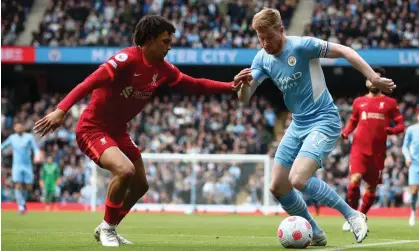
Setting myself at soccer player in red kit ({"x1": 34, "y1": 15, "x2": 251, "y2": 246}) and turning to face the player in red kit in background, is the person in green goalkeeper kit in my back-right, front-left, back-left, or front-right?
front-left

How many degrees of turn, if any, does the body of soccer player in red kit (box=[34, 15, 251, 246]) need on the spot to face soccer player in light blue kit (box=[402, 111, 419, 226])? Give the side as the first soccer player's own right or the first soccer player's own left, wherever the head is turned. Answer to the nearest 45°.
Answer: approximately 90° to the first soccer player's own left

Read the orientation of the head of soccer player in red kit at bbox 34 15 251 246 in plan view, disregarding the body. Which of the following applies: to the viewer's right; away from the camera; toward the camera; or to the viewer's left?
to the viewer's right

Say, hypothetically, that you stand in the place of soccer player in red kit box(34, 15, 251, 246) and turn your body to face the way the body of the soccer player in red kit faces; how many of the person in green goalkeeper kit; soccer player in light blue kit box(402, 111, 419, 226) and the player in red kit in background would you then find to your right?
0

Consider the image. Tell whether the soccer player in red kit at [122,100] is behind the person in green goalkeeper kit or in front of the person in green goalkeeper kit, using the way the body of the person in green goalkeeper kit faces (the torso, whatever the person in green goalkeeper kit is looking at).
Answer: in front

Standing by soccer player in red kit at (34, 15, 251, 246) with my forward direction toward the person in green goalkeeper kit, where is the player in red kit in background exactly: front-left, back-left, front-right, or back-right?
front-right

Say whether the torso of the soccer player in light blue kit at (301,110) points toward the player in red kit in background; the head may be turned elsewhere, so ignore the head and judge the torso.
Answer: no

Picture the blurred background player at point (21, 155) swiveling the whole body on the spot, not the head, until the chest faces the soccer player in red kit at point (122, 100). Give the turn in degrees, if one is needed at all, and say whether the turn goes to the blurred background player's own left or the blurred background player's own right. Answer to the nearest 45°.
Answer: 0° — they already face them

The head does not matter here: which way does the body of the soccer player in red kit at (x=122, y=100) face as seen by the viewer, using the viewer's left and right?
facing the viewer and to the right of the viewer

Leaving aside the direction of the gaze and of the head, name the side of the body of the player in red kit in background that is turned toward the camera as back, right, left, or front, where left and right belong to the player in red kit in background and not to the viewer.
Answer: front

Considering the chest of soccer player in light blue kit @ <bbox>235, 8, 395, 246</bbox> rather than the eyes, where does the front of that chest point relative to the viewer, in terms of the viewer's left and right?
facing the viewer and to the left of the viewer

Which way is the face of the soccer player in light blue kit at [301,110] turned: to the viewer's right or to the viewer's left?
to the viewer's left
